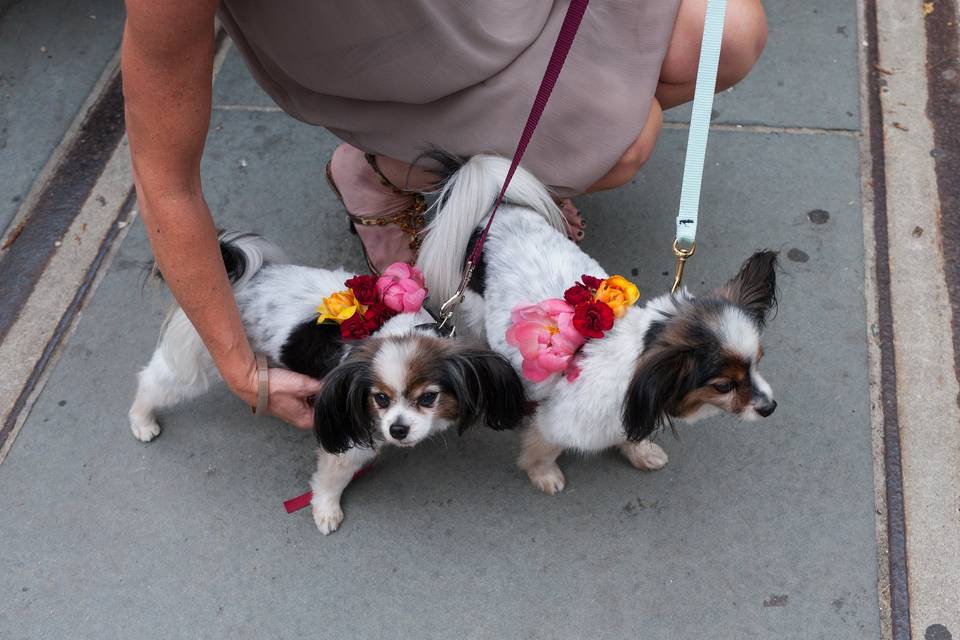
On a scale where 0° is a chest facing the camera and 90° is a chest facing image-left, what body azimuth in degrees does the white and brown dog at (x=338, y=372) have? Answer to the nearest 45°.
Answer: approximately 315°

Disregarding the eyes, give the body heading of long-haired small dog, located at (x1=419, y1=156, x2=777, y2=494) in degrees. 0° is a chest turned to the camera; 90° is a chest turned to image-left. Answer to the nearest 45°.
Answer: approximately 315°
